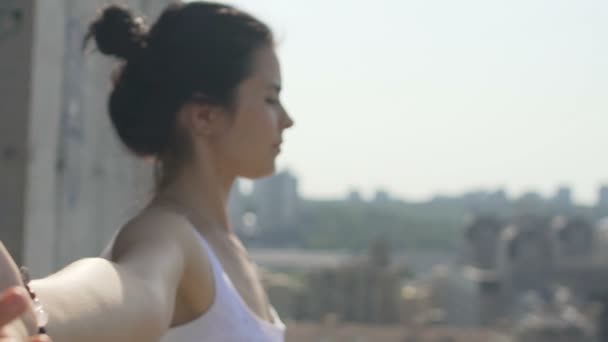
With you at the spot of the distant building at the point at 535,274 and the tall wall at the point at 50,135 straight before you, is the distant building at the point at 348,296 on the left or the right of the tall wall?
right

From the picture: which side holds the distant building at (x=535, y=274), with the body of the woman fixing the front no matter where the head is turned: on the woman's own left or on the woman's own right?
on the woman's own left

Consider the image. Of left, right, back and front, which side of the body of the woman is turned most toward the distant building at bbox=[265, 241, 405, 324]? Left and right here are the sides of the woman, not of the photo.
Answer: left

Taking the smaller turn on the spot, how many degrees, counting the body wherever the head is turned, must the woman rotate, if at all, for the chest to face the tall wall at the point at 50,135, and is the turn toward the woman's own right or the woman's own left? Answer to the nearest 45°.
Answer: approximately 90° to the woman's own left

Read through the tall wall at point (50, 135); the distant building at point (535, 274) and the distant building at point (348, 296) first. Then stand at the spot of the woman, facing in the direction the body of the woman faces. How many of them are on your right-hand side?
0

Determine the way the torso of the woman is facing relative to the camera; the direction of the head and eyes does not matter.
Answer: to the viewer's right

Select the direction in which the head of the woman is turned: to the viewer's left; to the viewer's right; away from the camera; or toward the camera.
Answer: to the viewer's right
